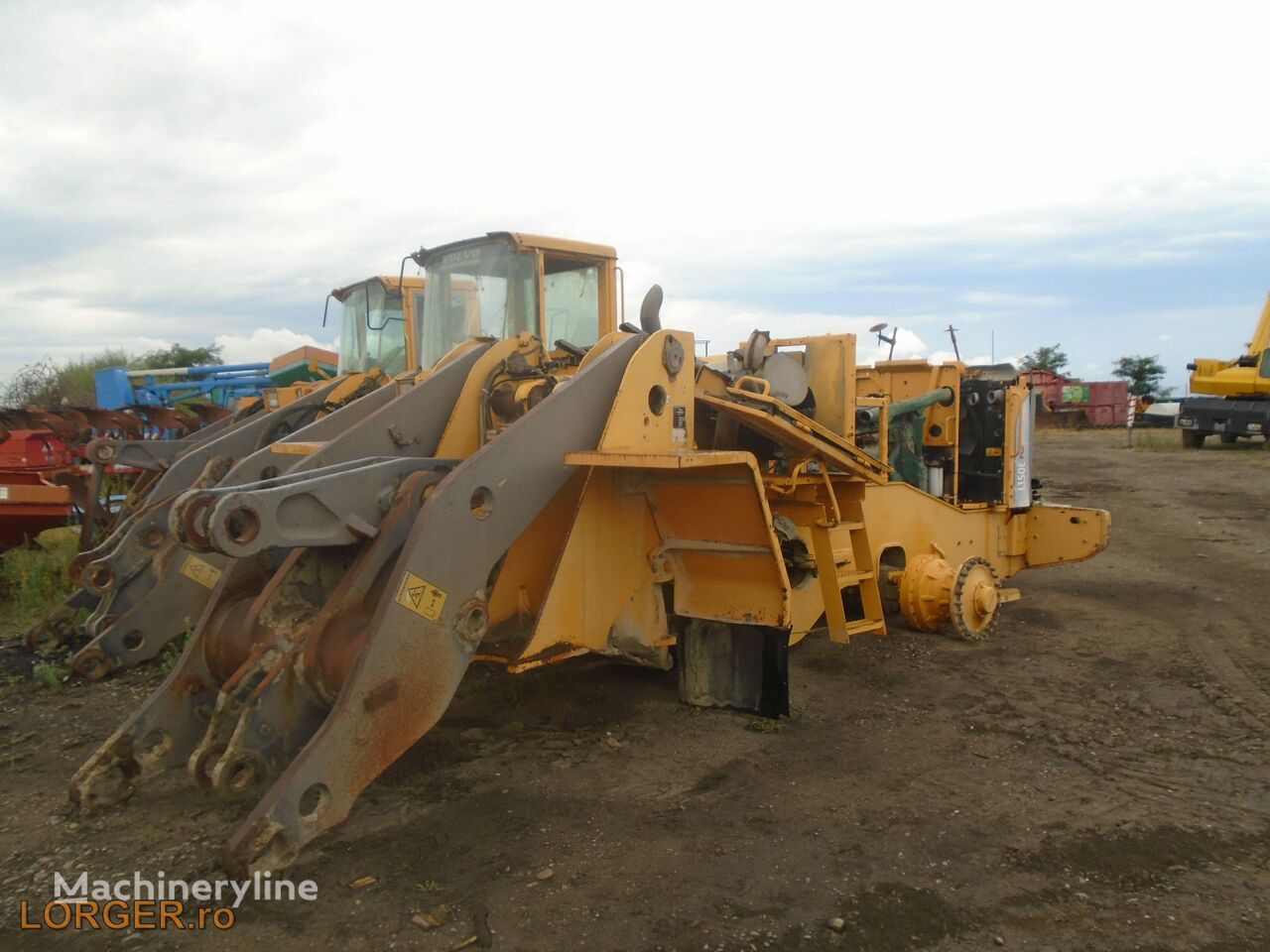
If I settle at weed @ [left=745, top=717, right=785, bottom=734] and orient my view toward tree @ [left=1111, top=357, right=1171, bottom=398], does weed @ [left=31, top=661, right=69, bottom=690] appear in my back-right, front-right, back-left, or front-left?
back-left

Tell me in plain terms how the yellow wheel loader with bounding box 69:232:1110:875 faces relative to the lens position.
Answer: facing the viewer and to the left of the viewer

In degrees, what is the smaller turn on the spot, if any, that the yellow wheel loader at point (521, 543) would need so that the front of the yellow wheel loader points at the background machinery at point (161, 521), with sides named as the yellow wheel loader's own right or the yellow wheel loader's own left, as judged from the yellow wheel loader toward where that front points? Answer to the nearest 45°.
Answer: approximately 90° to the yellow wheel loader's own right

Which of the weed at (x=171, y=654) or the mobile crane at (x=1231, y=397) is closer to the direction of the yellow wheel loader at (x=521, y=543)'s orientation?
the weed

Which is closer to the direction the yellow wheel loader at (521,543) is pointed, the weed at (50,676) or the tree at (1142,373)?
the weed

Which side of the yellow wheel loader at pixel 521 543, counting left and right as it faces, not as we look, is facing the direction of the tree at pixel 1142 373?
back

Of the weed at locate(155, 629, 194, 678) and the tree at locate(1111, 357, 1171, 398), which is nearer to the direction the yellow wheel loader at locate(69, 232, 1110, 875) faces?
the weed

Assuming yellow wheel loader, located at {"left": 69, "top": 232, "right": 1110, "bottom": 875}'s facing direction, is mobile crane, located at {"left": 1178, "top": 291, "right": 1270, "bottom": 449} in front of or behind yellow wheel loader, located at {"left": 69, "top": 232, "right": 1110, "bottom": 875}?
behind

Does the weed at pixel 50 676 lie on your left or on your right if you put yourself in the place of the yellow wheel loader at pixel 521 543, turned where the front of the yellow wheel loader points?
on your right

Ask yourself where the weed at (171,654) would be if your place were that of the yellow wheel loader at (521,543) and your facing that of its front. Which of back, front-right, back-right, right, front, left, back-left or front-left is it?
right
